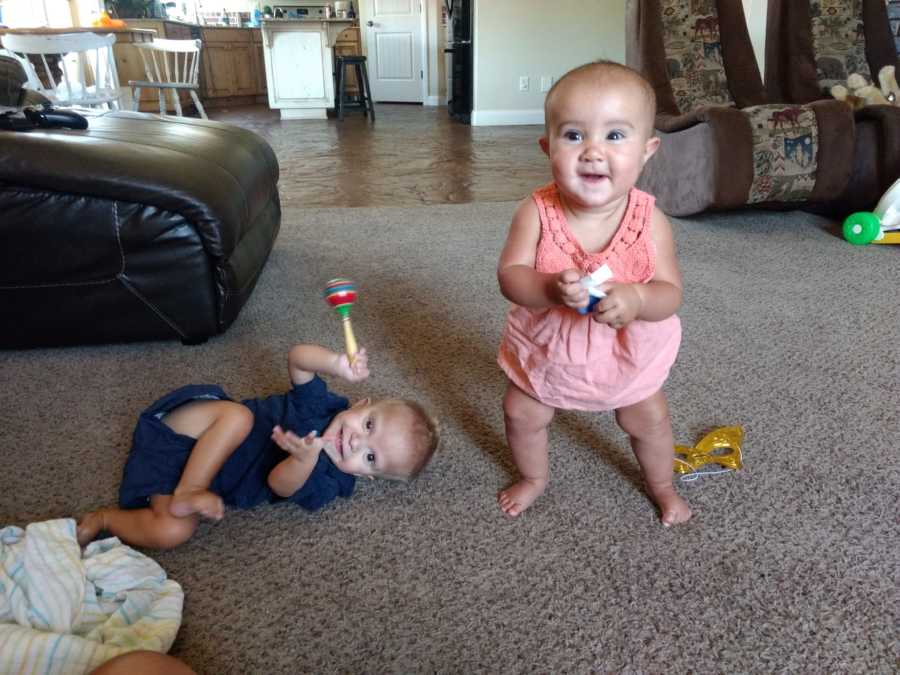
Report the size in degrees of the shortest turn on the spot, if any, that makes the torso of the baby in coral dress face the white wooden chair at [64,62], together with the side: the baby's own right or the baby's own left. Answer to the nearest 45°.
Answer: approximately 135° to the baby's own right

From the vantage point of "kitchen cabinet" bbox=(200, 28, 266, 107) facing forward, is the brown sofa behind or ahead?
ahead

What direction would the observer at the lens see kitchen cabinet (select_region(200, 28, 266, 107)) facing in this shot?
facing the viewer

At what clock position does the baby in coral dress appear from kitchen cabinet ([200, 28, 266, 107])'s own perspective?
The baby in coral dress is roughly at 12 o'clock from the kitchen cabinet.

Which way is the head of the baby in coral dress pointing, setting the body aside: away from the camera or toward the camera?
toward the camera

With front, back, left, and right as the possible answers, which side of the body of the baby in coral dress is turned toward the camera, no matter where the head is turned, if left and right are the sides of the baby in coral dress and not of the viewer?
front

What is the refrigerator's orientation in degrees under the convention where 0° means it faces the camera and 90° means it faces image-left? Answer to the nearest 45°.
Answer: approximately 90°

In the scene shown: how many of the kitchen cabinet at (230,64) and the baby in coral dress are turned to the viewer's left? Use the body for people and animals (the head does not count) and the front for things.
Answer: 0

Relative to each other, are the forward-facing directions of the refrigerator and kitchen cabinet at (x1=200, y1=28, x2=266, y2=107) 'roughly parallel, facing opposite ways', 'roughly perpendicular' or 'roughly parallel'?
roughly perpendicular

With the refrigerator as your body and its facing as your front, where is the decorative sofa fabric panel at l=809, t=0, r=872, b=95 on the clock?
The decorative sofa fabric panel is roughly at 8 o'clock from the refrigerator.

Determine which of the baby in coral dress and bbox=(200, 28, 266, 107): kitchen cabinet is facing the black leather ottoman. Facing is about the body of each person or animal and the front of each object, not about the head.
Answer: the kitchen cabinet

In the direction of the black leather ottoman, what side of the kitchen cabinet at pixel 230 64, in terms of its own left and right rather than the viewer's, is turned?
front

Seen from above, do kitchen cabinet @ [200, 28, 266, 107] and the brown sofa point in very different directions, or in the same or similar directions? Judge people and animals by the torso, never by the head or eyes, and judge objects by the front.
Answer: same or similar directions

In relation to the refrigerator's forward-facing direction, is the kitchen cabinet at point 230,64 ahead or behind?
ahead
